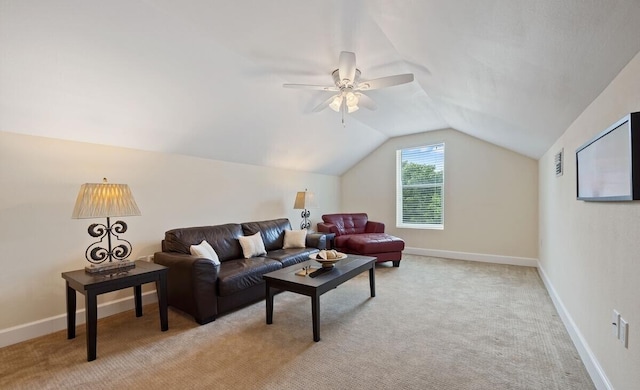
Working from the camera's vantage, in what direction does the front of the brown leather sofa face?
facing the viewer and to the right of the viewer

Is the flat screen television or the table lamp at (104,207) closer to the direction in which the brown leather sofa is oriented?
the flat screen television

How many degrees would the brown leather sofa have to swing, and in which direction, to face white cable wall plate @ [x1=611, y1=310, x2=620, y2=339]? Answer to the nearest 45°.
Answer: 0° — it already faces it

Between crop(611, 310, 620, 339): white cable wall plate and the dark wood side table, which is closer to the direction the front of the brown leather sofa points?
the white cable wall plate

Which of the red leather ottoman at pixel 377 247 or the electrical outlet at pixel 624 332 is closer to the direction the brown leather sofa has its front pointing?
the electrical outlet

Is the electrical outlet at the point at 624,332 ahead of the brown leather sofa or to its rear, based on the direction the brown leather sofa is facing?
ahead

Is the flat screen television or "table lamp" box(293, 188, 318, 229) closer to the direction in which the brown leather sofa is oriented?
the flat screen television

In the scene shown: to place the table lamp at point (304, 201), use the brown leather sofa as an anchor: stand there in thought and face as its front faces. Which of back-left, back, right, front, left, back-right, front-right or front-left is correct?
left

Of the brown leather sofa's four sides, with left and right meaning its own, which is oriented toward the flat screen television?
front

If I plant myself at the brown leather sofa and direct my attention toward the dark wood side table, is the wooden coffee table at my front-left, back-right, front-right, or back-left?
back-left
